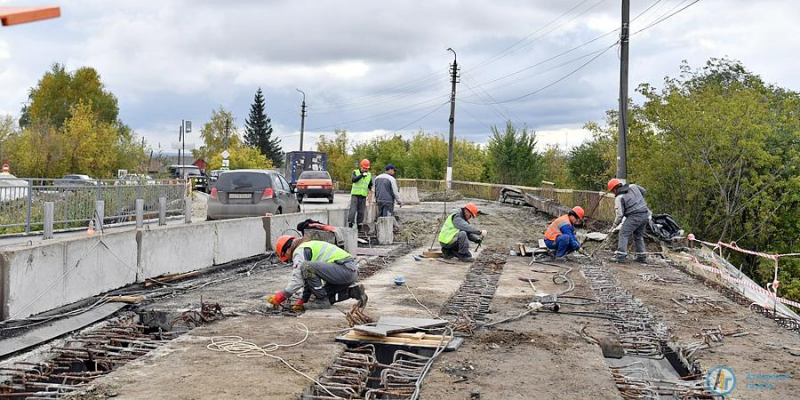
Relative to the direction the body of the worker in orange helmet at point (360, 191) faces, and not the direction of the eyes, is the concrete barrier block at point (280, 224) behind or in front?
in front

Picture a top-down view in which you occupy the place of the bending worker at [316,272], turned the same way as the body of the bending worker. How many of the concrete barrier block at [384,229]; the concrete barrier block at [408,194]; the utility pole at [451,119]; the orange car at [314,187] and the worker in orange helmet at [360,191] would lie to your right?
5

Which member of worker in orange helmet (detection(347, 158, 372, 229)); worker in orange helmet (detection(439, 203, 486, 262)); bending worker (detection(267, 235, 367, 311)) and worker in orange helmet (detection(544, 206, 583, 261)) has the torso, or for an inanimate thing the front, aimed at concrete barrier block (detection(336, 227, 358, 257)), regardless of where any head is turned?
worker in orange helmet (detection(347, 158, 372, 229))

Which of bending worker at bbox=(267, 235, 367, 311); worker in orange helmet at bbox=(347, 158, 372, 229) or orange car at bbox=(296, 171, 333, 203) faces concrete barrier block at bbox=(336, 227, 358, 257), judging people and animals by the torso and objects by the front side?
the worker in orange helmet

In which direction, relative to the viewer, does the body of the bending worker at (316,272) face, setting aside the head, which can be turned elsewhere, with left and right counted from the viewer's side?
facing to the left of the viewer

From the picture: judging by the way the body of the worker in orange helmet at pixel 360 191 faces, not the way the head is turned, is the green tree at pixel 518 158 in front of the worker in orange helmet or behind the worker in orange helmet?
behind

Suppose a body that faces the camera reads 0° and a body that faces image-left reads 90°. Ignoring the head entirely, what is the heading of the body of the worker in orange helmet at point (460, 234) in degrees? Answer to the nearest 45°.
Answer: approximately 270°
